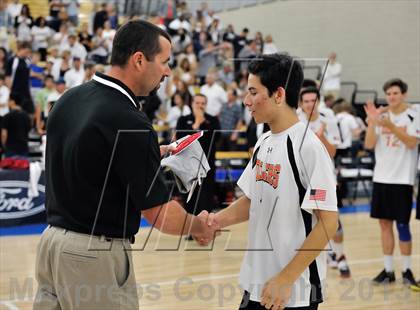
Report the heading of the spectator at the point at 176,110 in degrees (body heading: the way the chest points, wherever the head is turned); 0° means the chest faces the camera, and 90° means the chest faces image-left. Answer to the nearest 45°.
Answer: approximately 315°

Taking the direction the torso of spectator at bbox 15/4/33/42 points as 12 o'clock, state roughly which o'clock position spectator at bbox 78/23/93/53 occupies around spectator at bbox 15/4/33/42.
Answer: spectator at bbox 78/23/93/53 is roughly at 9 o'clock from spectator at bbox 15/4/33/42.

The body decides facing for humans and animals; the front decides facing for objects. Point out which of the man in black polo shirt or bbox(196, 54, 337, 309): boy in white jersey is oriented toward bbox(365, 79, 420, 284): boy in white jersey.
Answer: the man in black polo shirt

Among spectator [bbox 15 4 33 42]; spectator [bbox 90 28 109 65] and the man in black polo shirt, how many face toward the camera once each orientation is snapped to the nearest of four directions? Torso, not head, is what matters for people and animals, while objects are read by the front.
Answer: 2

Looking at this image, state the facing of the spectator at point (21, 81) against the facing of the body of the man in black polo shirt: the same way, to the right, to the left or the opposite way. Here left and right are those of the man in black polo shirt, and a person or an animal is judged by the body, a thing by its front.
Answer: to the right

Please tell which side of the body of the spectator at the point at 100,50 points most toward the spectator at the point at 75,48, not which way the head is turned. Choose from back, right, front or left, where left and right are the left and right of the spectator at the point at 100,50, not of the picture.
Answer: right

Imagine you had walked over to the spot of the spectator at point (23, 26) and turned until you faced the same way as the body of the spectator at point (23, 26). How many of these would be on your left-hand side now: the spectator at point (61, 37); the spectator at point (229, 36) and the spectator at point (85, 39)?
3

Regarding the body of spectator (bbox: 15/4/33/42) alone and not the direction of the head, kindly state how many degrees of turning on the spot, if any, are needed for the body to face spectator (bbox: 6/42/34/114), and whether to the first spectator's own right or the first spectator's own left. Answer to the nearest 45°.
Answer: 0° — they already face them

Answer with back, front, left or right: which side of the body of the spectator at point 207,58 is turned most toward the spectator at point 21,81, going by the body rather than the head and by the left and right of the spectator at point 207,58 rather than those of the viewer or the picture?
right

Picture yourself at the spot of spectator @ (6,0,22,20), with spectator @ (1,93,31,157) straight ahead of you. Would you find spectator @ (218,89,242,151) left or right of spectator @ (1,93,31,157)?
left

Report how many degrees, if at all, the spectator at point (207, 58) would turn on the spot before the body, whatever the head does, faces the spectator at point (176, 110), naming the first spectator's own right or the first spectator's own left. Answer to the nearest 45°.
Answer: approximately 45° to the first spectator's own right

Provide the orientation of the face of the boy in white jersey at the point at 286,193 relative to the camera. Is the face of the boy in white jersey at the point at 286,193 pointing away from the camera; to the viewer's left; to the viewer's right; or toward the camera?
to the viewer's left

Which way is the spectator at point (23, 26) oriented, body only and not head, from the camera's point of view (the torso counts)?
toward the camera

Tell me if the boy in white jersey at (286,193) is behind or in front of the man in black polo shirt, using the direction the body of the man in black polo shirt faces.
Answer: in front

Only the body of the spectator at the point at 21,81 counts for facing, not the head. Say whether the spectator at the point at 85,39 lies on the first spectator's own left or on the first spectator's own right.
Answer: on the first spectator's own left
